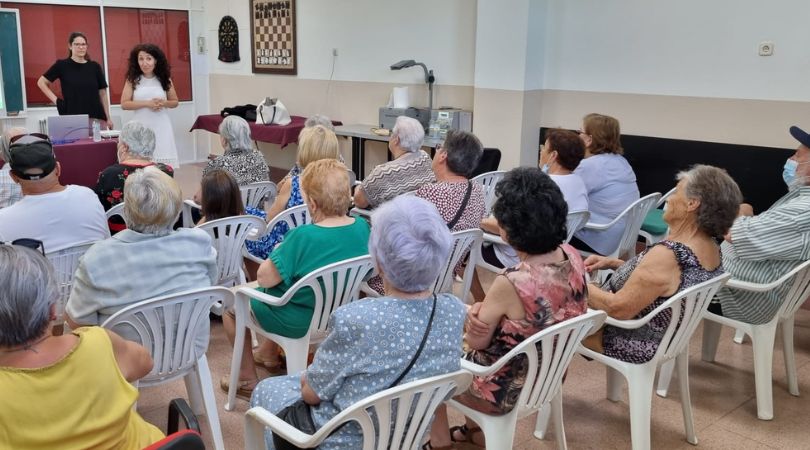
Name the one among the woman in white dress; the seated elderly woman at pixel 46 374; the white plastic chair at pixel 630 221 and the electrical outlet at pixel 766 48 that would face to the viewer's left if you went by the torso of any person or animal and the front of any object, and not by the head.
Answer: the white plastic chair

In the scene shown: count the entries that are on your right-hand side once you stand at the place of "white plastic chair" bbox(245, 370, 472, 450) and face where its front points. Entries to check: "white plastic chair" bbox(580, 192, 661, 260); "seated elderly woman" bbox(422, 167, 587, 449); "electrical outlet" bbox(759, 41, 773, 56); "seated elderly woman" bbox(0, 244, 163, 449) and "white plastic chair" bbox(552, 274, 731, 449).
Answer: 4

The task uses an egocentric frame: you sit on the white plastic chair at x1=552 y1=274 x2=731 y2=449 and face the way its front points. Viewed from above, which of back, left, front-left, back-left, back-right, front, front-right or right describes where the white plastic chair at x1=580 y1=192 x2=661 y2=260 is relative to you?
front-right

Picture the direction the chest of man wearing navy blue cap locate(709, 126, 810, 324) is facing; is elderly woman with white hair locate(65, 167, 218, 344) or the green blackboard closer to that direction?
the green blackboard

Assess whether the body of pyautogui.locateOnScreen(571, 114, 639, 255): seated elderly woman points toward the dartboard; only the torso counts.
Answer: yes

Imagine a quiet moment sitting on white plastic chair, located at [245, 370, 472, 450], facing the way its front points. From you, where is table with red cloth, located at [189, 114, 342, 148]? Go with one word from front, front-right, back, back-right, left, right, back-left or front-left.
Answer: front-right

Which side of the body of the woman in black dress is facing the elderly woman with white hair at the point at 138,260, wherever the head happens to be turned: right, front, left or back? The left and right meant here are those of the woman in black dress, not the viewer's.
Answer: front

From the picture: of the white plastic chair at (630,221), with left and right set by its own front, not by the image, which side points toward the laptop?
front

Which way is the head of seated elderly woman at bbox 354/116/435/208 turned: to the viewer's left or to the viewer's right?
to the viewer's left

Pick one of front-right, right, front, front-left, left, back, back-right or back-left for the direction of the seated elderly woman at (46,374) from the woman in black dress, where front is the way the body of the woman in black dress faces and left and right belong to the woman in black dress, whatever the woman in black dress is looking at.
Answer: front

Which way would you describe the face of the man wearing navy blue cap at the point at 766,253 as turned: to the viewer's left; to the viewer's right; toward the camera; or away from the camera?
to the viewer's left

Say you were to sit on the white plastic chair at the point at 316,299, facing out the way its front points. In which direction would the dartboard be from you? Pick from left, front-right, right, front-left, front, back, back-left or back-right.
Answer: front-right

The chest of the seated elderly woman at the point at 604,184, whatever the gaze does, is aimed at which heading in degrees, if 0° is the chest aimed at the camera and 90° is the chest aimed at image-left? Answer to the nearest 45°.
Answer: approximately 135°

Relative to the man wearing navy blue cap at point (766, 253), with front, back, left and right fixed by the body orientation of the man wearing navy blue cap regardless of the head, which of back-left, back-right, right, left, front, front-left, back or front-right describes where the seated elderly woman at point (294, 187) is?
front

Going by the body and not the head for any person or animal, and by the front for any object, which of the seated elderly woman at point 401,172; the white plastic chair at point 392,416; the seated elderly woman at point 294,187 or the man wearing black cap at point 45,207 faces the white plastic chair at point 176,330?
the white plastic chair at point 392,416

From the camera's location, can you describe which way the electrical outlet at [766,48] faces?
facing the viewer

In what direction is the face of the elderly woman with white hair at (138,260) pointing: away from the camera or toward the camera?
away from the camera

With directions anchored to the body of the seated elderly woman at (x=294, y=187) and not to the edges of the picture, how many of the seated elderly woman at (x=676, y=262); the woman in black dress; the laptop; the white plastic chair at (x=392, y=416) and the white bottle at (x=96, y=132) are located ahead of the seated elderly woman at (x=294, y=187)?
3
